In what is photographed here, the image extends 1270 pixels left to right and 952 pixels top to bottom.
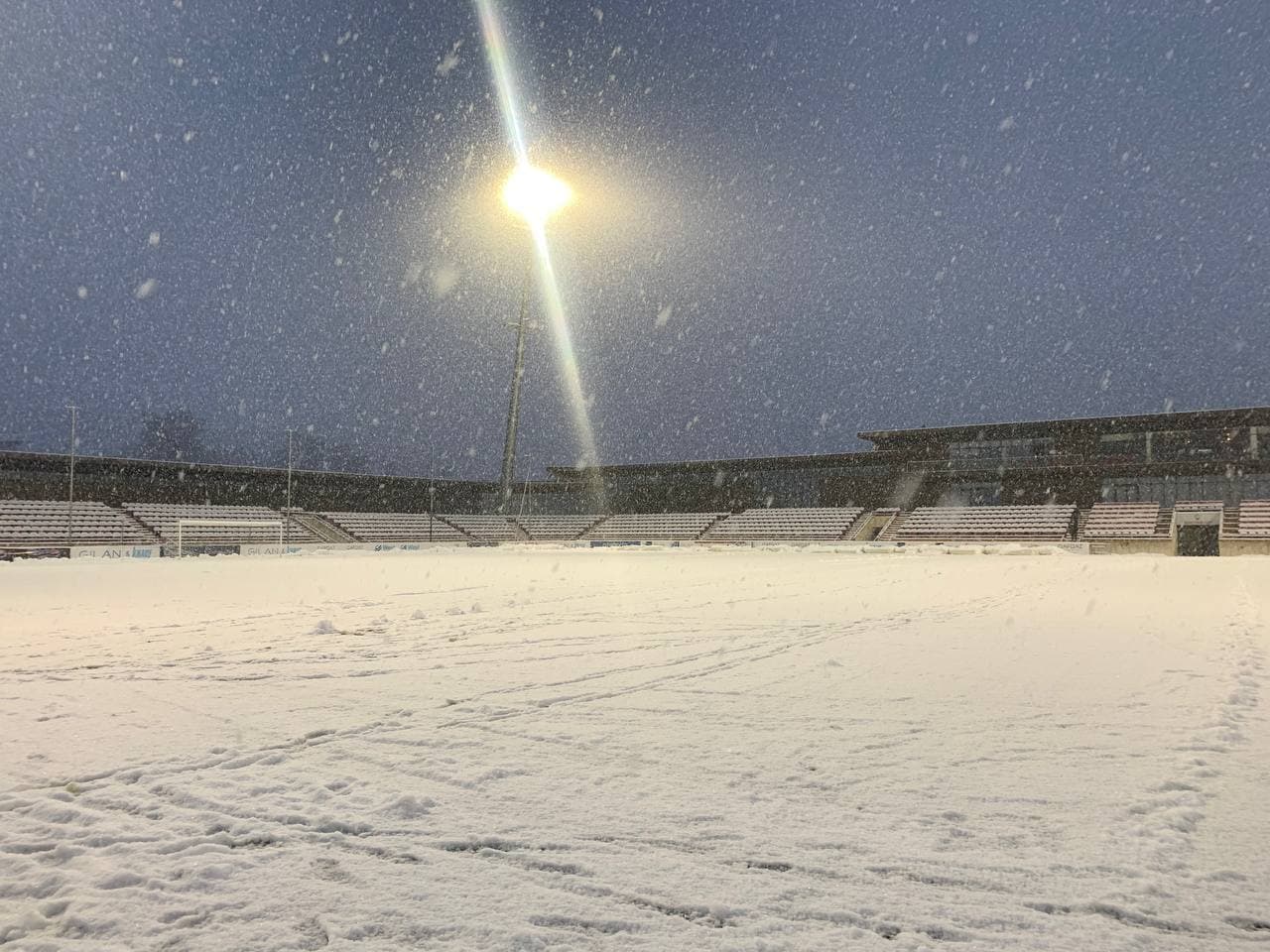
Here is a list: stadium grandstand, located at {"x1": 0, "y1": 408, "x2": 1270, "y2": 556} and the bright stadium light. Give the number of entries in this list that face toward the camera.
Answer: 2

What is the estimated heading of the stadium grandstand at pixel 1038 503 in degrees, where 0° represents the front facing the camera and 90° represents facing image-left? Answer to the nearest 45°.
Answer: approximately 0°

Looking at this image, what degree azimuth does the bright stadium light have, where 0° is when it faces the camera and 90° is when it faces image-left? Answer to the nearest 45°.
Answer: approximately 0°
